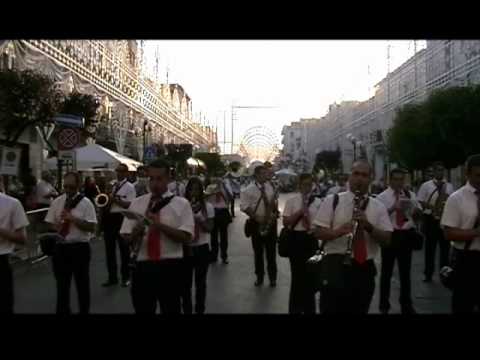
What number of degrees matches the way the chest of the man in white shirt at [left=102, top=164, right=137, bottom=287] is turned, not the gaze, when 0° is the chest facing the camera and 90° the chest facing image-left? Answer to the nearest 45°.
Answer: approximately 45°

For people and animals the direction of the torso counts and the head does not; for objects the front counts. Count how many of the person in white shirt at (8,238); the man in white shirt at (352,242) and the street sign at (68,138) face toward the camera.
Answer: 3

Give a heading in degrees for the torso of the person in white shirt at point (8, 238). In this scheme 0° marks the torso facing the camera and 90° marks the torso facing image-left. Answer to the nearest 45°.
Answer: approximately 0°

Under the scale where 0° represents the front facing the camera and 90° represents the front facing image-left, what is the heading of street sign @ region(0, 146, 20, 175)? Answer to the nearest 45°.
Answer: approximately 0°

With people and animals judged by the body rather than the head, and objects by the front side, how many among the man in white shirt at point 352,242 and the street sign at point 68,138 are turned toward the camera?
2

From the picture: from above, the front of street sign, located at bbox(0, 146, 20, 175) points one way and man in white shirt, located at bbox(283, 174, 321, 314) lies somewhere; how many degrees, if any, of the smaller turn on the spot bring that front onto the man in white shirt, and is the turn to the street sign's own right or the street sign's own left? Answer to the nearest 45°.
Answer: approximately 45° to the street sign's own left

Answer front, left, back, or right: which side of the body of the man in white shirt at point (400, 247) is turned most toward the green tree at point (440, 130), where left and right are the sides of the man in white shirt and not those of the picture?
back

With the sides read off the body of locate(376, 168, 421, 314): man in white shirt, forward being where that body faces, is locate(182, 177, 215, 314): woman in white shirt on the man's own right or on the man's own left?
on the man's own right

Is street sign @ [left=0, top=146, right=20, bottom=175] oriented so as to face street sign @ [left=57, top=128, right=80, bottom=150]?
no

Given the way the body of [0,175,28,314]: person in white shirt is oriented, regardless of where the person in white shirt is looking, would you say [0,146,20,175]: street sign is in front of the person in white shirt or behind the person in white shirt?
behind

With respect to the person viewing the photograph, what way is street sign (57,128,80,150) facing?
facing the viewer

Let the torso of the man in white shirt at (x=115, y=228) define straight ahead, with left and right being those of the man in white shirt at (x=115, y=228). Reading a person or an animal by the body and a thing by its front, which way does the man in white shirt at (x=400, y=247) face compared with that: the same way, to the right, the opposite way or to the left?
the same way

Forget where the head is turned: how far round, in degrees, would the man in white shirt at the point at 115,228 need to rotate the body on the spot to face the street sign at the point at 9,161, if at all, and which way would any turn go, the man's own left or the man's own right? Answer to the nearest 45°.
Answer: approximately 90° to the man's own right

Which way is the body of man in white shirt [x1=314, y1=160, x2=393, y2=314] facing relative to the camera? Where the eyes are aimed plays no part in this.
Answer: toward the camera

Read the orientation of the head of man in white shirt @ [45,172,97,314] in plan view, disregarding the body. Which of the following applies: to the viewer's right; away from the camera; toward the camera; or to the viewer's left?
toward the camera

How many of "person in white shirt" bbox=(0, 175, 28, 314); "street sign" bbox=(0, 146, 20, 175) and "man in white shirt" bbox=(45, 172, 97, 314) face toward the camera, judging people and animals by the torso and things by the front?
3
